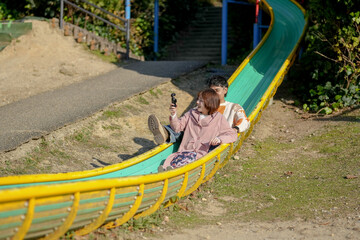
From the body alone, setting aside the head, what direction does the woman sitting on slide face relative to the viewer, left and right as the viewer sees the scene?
facing the viewer and to the left of the viewer

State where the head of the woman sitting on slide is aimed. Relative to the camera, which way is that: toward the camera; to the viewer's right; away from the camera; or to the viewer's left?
to the viewer's left

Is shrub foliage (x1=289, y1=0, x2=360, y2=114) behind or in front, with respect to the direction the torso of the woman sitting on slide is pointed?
behind
